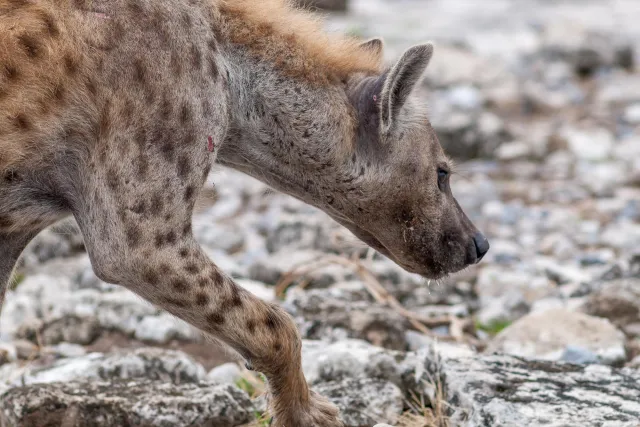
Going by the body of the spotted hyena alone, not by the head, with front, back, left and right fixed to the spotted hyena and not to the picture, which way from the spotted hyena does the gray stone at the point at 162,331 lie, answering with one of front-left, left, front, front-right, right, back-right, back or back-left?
left

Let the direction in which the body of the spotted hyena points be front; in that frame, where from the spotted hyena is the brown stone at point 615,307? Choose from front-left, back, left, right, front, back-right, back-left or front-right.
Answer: front-left

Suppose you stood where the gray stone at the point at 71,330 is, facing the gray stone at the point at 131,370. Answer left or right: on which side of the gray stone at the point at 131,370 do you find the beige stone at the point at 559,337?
left

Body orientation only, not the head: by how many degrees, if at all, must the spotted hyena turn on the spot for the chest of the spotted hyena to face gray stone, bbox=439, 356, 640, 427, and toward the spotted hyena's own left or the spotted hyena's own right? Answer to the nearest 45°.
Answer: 0° — it already faces it

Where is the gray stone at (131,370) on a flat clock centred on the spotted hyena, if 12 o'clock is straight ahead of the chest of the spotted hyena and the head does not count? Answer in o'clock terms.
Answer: The gray stone is roughly at 9 o'clock from the spotted hyena.

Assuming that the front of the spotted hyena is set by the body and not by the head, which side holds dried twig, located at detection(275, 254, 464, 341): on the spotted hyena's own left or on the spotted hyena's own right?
on the spotted hyena's own left

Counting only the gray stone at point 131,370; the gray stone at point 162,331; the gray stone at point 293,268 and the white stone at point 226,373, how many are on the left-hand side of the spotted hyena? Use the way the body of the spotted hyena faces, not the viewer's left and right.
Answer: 4

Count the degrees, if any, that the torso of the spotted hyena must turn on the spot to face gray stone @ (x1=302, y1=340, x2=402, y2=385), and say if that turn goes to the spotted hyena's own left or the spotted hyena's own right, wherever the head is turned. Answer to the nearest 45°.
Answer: approximately 45° to the spotted hyena's own left

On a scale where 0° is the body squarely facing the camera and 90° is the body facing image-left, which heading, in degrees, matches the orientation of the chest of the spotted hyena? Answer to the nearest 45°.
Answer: approximately 270°

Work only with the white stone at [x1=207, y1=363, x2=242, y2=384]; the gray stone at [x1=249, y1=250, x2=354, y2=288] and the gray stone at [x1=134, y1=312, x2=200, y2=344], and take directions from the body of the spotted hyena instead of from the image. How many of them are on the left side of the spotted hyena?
3

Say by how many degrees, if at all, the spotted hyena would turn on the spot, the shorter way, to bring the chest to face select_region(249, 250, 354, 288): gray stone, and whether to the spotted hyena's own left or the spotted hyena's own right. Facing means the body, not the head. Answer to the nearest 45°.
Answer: approximately 90° to the spotted hyena's own left

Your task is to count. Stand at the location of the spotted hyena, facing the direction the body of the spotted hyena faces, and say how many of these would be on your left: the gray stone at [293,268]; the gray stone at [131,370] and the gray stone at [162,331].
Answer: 3

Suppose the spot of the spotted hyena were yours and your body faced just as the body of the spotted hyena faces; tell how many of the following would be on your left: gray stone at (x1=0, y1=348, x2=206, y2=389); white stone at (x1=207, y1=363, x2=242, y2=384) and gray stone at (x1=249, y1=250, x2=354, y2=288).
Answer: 3

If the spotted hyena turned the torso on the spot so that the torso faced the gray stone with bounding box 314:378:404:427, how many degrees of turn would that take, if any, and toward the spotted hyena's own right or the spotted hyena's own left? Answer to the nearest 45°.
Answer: approximately 45° to the spotted hyena's own left
